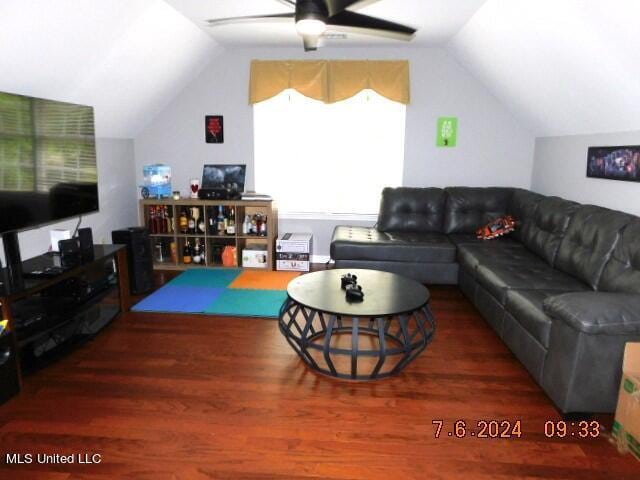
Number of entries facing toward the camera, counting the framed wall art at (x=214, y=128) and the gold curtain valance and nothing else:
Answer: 2

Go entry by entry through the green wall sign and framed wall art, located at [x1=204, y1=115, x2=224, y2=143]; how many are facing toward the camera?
2

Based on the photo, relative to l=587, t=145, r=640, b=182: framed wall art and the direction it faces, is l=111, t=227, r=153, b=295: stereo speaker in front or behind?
in front

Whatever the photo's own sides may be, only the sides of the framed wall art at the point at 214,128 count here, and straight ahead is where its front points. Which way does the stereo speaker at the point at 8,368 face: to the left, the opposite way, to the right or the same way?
to the left

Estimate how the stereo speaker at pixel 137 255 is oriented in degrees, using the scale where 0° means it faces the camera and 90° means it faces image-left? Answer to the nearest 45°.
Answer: approximately 315°

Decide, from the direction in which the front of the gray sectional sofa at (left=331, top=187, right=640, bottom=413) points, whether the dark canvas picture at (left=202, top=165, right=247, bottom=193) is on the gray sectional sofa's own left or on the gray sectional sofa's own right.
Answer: on the gray sectional sofa's own right

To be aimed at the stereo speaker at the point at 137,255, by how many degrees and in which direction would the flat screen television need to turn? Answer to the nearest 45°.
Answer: approximately 90° to its left

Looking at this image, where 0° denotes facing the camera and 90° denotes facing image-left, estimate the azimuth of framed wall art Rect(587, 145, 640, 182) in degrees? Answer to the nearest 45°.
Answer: approximately 45°
